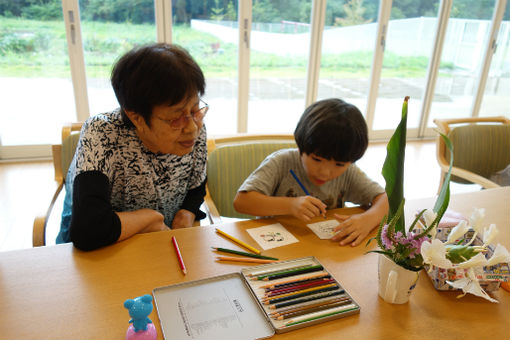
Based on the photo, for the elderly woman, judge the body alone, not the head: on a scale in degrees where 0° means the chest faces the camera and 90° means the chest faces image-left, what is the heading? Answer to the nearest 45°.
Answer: approximately 315°

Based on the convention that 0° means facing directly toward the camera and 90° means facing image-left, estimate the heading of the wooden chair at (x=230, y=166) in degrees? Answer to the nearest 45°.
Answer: approximately 0°
